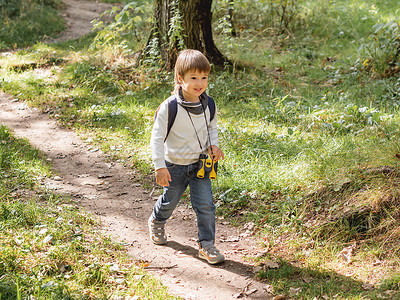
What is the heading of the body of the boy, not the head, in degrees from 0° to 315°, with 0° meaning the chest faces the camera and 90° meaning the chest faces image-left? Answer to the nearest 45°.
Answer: approximately 315°

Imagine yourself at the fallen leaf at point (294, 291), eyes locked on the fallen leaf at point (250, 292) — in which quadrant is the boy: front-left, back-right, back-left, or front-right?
front-right

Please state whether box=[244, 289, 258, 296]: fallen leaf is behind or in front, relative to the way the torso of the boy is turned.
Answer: in front

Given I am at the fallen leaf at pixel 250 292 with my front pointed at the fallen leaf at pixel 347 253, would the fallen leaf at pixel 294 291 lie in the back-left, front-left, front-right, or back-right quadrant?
front-right

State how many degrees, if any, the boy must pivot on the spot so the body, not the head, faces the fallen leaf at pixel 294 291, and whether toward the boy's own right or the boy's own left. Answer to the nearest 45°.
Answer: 0° — they already face it

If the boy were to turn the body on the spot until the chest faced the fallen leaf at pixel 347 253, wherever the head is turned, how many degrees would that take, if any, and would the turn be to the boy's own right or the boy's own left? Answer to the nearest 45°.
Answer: approximately 45° to the boy's own left

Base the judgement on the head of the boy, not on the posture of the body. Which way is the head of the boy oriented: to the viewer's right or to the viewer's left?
to the viewer's right
